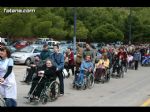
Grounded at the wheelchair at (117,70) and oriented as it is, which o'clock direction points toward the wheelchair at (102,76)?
the wheelchair at (102,76) is roughly at 11 o'clock from the wheelchair at (117,70).

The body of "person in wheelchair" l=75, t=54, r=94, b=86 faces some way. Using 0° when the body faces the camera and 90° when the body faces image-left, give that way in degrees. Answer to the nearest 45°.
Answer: approximately 45°

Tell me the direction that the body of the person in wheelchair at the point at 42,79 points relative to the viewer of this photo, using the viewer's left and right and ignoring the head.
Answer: facing the viewer and to the left of the viewer

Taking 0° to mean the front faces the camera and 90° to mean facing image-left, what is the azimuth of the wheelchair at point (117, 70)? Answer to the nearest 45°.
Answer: approximately 45°

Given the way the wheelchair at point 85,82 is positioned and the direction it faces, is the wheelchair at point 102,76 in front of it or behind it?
behind

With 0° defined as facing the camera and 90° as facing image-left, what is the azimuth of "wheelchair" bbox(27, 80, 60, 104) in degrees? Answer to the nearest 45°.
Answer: approximately 45°

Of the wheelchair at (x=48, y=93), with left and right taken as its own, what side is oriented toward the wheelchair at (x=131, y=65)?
back
